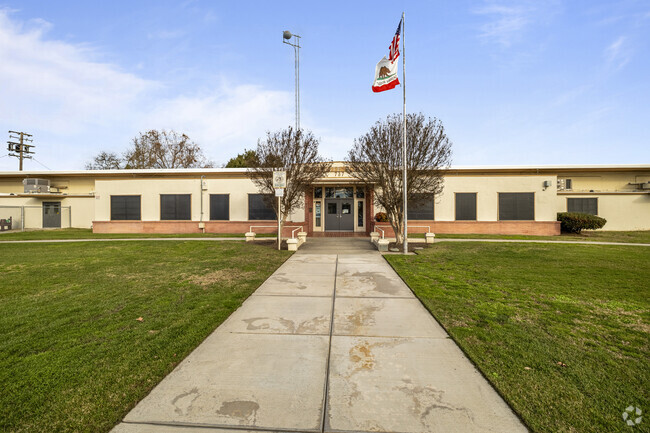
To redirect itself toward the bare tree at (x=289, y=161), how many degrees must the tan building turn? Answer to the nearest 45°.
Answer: approximately 45° to its right

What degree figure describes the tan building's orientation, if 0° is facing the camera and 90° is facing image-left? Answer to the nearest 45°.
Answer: approximately 0°

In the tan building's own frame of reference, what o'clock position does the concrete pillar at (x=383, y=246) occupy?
The concrete pillar is roughly at 12 o'clock from the tan building.
